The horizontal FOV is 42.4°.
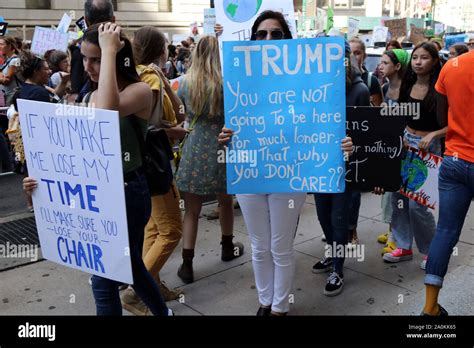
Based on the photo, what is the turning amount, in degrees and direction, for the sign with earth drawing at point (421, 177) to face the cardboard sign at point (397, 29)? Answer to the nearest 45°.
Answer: approximately 180°

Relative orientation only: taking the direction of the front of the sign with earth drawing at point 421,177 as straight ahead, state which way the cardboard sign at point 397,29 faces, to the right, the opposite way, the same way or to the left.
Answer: the same way

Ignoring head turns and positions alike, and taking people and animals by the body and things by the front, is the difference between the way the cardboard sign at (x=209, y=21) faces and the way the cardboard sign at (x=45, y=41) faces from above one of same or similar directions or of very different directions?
same or similar directions

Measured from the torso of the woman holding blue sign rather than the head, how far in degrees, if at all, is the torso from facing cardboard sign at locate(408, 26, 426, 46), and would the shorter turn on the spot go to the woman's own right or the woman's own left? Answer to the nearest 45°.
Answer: approximately 180°

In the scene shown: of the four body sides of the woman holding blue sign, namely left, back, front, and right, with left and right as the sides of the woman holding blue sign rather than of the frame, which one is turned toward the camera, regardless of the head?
front

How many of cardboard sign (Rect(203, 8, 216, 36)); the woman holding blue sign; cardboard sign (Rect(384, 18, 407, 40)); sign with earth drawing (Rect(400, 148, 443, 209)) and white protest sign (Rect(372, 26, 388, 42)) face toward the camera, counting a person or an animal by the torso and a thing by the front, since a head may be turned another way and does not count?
5

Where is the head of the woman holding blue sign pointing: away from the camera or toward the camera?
toward the camera

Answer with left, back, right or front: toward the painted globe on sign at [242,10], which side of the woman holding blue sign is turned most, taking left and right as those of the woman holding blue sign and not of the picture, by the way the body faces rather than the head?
back

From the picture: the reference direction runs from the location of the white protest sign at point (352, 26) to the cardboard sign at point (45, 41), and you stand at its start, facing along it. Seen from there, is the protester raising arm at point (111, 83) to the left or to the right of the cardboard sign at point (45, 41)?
left

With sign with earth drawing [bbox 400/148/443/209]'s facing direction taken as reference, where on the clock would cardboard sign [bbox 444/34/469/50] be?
The cardboard sign is roughly at 6 o'clock from the sign with earth drawing.

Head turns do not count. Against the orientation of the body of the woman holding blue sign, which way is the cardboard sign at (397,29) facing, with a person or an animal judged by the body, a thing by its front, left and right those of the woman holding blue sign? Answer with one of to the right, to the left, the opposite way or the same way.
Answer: the same way

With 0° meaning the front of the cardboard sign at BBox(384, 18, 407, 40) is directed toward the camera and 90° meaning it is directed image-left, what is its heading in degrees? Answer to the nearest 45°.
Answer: approximately 0°

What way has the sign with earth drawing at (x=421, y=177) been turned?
toward the camera

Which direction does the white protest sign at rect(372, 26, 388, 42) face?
toward the camera

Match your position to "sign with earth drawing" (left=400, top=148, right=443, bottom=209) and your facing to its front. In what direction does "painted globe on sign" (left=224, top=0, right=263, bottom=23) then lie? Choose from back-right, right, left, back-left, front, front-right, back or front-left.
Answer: right

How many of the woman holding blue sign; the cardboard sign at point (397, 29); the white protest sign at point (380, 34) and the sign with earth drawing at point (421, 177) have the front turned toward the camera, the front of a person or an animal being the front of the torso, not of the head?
4

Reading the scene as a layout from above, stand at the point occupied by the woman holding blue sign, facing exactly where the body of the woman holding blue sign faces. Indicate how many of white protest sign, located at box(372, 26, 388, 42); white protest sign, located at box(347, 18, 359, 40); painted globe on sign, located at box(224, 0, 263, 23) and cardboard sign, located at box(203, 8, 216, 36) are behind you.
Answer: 4

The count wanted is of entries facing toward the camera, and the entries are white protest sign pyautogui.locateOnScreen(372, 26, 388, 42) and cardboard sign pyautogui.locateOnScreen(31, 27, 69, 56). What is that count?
2

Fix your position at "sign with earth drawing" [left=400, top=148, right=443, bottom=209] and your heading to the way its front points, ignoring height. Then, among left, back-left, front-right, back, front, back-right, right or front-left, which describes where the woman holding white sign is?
front-right
